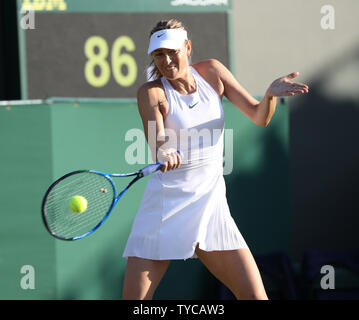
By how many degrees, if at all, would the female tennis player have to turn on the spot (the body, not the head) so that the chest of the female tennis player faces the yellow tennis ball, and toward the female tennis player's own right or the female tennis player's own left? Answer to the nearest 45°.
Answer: approximately 90° to the female tennis player's own right

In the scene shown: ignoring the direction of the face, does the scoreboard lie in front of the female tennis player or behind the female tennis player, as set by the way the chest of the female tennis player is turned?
behind

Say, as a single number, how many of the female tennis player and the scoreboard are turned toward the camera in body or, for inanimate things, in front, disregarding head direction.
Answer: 2

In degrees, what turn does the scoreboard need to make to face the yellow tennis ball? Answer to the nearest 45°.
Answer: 0° — it already faces it

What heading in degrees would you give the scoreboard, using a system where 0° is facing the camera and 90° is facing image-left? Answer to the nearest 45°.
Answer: approximately 0°

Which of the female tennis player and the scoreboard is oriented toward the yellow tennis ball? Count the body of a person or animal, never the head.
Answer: the scoreboard

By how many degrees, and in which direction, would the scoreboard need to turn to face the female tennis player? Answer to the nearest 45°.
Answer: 0° — it already faces them
